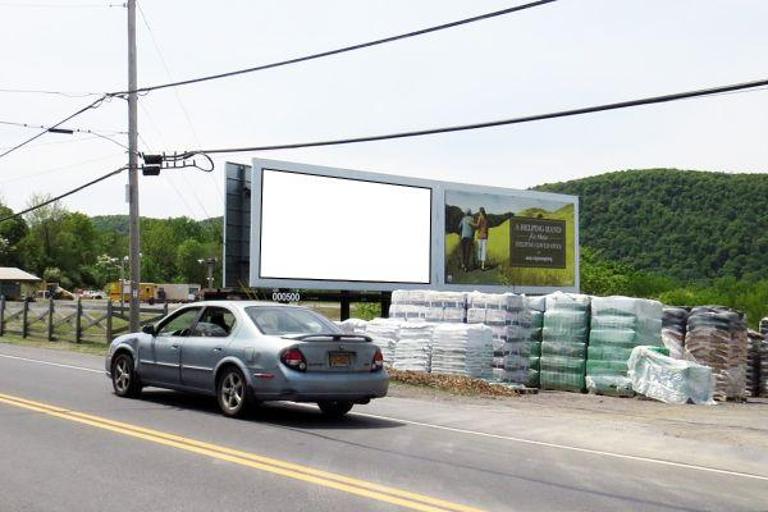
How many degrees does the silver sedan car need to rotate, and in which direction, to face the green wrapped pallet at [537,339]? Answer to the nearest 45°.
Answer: approximately 90° to its right

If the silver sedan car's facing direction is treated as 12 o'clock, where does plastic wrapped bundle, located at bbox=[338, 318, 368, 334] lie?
The plastic wrapped bundle is roughly at 2 o'clock from the silver sedan car.

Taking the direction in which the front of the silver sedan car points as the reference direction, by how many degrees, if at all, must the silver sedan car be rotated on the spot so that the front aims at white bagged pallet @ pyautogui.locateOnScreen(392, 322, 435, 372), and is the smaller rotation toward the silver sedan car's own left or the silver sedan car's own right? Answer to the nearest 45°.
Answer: approximately 90° to the silver sedan car's own right

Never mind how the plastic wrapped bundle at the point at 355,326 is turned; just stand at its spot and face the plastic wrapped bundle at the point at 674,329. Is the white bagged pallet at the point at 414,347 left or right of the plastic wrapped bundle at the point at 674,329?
right

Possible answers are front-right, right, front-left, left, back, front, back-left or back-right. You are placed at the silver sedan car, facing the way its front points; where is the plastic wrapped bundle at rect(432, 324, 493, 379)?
right

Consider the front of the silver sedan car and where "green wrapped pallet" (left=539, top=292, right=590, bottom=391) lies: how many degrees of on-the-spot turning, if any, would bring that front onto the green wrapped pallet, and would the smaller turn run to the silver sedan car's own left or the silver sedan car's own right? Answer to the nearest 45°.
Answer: approximately 90° to the silver sedan car's own right

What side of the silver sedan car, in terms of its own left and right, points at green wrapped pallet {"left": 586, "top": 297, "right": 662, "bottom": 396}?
right

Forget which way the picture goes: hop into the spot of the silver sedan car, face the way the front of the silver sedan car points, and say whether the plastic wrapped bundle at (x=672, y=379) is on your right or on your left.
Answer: on your right

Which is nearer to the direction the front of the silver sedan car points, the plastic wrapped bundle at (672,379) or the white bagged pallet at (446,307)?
the white bagged pallet

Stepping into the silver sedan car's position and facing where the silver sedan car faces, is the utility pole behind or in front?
in front

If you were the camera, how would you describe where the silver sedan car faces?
facing away from the viewer and to the left of the viewer
